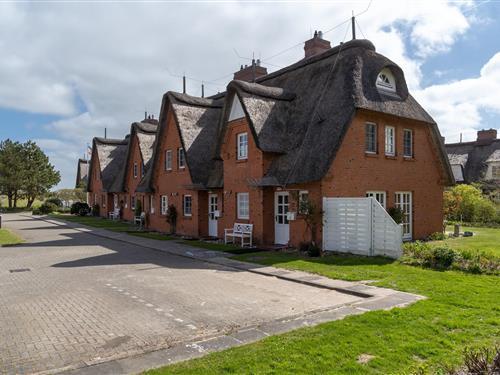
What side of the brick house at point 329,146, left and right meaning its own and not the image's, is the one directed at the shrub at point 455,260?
left

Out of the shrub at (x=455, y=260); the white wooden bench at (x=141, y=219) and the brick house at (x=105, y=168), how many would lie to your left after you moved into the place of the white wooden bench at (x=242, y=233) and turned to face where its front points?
1

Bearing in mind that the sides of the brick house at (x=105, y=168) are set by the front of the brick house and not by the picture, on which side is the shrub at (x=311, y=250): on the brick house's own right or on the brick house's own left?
on the brick house's own left

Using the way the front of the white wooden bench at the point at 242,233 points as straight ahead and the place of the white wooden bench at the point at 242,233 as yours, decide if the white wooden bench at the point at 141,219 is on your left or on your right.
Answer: on your right

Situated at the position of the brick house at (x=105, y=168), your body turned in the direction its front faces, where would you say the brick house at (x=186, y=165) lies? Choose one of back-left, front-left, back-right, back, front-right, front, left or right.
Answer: front-left

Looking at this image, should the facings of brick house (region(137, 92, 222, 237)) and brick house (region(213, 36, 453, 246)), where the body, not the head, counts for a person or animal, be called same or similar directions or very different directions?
same or similar directions

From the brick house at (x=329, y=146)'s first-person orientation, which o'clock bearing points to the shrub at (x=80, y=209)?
The shrub is roughly at 3 o'clock from the brick house.

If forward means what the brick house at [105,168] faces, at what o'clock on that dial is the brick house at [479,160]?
the brick house at [479,160] is roughly at 8 o'clock from the brick house at [105,168].

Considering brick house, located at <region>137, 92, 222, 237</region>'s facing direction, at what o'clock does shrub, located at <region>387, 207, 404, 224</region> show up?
The shrub is roughly at 9 o'clock from the brick house.

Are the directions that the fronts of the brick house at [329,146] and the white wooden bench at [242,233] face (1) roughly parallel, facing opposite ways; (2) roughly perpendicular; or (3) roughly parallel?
roughly parallel

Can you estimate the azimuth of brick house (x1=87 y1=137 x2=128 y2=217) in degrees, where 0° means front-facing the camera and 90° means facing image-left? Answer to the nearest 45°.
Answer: approximately 45°

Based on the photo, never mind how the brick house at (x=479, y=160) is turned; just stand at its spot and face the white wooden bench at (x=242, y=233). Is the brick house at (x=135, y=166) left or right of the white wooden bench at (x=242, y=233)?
right

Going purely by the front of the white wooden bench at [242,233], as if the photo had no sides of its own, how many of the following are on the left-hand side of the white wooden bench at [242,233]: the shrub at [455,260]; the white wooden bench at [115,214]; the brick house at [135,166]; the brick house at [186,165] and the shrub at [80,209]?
1

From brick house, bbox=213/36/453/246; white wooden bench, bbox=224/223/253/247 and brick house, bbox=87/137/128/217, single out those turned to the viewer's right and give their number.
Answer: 0

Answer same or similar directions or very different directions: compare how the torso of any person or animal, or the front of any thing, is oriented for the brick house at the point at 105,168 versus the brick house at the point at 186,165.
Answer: same or similar directions

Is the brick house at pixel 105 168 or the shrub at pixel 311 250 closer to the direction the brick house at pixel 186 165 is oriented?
the shrub
